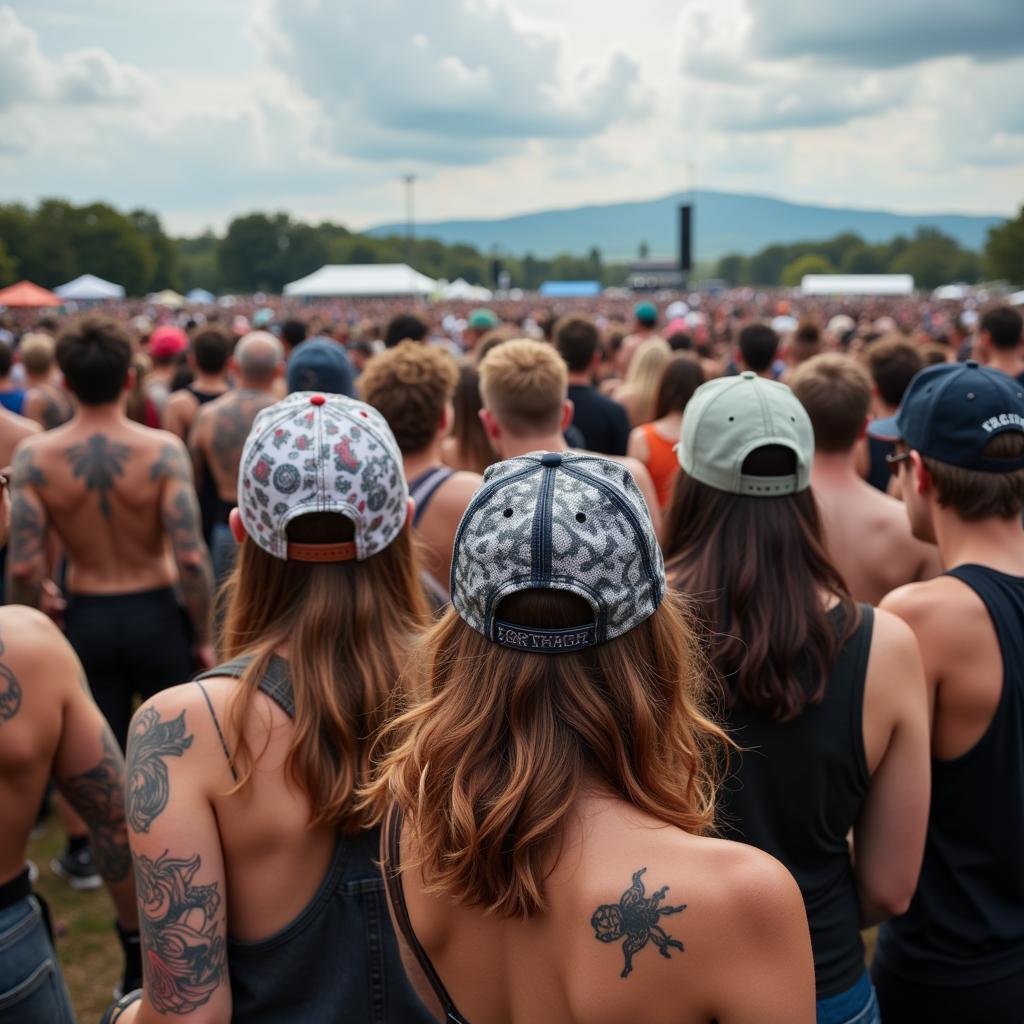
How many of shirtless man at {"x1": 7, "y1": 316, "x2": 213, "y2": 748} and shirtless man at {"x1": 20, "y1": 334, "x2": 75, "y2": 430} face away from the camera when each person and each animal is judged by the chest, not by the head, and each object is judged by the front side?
2

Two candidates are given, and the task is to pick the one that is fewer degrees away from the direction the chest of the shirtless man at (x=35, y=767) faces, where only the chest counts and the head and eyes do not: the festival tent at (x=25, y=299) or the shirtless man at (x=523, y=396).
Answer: the festival tent

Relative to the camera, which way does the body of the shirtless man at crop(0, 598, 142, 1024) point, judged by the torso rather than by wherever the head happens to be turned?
away from the camera

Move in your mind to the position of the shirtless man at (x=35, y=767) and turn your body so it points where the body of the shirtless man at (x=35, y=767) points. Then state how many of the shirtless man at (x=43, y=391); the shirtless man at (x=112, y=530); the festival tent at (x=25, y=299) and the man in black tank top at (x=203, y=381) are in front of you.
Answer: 4

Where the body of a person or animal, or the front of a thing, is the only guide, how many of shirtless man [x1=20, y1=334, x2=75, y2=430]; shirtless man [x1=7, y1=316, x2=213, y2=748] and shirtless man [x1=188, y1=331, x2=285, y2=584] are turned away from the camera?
3

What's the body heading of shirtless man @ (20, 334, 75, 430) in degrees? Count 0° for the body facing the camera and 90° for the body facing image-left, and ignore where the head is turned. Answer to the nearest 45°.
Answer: approximately 180°

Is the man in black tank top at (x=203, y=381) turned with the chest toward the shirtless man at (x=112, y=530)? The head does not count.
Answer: no

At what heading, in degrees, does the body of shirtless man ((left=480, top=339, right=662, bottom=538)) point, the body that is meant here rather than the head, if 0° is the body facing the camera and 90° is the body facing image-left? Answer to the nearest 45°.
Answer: approximately 180°

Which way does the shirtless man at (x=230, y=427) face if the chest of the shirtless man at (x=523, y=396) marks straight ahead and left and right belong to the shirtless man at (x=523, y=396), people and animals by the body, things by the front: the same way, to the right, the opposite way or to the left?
the same way

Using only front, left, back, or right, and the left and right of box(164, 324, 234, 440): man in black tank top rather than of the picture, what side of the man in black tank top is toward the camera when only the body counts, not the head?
back

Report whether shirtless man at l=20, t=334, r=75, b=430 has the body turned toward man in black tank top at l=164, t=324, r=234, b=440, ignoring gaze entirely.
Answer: no

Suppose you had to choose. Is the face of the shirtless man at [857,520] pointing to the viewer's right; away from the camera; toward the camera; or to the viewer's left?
away from the camera

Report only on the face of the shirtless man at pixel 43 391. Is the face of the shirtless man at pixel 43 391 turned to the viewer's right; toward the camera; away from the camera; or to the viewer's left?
away from the camera

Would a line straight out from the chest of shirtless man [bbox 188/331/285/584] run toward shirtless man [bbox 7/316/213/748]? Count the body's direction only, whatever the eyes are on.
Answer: no

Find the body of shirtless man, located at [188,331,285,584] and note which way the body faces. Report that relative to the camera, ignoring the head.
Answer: away from the camera

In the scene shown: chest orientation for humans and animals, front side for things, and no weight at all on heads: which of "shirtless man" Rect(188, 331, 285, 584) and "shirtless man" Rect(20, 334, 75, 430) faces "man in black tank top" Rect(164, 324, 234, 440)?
"shirtless man" Rect(188, 331, 285, 584)

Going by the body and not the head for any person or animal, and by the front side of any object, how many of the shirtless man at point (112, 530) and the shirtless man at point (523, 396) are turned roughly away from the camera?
2
